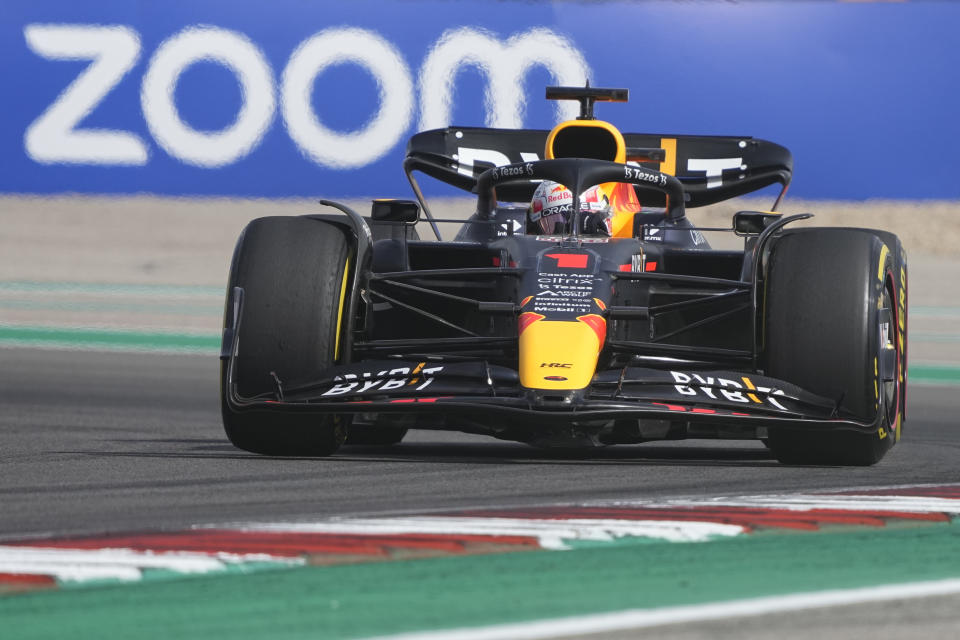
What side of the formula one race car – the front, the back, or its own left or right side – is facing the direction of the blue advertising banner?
back

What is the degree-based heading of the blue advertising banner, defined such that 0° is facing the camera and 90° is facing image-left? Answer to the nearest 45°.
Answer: approximately 0°

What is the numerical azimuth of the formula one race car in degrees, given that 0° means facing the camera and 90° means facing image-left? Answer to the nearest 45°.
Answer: approximately 0°

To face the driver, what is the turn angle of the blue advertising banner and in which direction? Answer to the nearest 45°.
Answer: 0° — it already faces them

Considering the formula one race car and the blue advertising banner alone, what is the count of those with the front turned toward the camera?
2

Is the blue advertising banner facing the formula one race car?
yes
